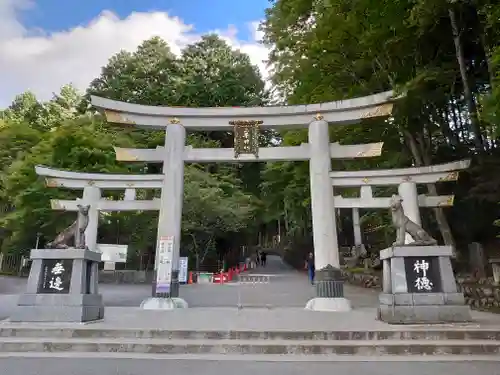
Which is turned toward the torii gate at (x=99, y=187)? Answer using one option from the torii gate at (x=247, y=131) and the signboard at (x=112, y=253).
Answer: the signboard

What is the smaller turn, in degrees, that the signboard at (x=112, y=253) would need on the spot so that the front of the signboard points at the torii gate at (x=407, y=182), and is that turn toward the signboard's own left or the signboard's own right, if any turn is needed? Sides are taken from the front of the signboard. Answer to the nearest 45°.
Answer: approximately 45° to the signboard's own left

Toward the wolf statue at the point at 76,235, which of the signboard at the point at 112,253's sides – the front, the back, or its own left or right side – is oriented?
front

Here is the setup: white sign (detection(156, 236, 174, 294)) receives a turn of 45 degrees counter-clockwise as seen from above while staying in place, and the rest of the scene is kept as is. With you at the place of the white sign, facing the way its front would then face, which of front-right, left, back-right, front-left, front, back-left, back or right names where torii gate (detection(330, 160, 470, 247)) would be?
front-left

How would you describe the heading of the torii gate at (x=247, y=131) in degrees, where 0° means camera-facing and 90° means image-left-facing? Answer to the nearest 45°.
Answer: approximately 0°

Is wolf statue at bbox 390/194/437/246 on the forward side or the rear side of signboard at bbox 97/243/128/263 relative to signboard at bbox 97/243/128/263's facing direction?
on the forward side

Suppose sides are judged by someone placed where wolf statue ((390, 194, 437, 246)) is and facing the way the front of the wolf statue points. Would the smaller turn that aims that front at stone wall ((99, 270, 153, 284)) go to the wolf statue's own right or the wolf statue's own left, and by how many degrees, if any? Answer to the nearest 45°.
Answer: approximately 45° to the wolf statue's own right

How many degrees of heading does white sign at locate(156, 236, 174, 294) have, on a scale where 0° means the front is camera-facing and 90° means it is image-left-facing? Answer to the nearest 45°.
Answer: approximately 0°

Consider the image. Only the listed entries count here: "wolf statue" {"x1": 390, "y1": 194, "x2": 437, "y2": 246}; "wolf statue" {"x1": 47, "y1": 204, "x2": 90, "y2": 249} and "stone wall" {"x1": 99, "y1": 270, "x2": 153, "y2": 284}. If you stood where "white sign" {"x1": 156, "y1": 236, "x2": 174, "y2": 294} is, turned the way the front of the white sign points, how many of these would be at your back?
1

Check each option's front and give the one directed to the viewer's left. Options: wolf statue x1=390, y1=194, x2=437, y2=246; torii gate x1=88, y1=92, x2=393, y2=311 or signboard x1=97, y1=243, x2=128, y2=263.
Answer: the wolf statue

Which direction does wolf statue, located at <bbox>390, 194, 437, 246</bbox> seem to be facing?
to the viewer's left
